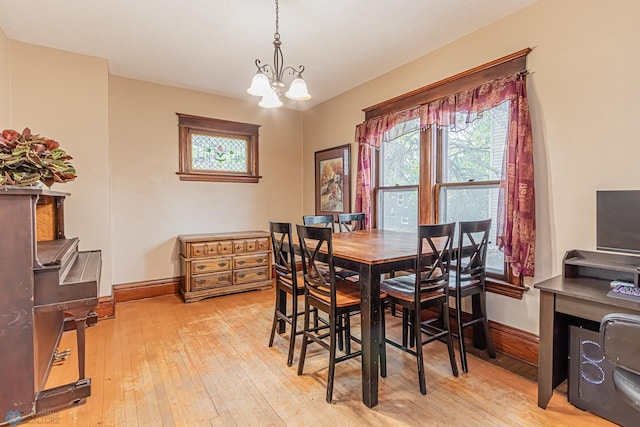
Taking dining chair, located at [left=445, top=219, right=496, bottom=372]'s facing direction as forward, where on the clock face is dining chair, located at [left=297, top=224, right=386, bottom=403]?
dining chair, located at [left=297, top=224, right=386, bottom=403] is roughly at 9 o'clock from dining chair, located at [left=445, top=219, right=496, bottom=372].

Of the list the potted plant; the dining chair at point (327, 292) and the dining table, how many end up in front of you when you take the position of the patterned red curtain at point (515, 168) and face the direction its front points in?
3

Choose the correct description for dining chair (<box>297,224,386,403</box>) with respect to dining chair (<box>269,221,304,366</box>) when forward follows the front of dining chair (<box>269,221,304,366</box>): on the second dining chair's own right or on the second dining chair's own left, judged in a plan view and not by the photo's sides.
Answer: on the second dining chair's own right

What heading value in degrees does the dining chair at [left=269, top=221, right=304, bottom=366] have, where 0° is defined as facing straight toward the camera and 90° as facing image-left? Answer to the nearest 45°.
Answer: approximately 225°

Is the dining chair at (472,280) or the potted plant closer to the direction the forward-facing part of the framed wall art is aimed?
the potted plant

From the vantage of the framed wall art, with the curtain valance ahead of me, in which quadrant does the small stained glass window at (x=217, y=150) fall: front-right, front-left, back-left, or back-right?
back-right

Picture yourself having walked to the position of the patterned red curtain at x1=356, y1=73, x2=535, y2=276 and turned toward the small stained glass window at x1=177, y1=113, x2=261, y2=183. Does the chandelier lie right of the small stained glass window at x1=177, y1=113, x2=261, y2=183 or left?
left

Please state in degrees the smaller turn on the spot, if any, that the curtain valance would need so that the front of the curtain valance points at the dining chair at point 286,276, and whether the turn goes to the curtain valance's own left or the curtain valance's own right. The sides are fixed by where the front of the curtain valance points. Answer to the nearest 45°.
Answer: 0° — it already faces it

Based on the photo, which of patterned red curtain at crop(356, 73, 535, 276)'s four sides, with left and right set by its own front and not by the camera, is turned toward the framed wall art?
right

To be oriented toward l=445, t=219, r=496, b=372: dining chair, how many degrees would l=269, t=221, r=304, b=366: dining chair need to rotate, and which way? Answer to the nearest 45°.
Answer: approximately 45° to its right

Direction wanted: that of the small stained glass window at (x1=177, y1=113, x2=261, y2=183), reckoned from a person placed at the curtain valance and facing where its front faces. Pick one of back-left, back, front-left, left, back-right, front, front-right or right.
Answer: front-right

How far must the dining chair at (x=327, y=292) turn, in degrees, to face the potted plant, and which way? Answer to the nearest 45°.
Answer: approximately 135° to its left
